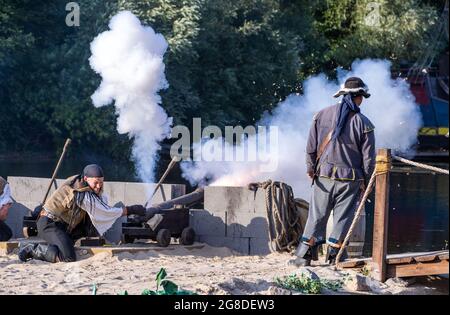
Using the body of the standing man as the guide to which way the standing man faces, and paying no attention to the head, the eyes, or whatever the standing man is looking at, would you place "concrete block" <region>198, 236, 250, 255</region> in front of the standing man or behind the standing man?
in front

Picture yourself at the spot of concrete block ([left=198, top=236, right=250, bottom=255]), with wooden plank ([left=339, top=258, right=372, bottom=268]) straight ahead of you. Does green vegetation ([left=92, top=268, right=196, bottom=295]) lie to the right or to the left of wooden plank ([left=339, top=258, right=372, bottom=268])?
right

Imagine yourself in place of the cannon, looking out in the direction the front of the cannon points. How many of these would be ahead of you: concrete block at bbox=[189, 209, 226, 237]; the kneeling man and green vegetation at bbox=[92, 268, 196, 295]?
1

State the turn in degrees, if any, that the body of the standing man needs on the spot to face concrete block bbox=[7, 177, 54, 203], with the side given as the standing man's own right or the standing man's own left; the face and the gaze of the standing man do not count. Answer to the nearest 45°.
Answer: approximately 45° to the standing man's own left

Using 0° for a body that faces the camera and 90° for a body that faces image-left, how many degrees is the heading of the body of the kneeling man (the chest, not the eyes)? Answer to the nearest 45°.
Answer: approximately 270°

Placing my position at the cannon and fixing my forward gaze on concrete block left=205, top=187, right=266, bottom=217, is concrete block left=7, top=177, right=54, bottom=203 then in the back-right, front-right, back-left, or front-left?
back-left

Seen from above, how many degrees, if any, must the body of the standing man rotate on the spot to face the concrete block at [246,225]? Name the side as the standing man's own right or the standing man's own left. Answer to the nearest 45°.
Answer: approximately 45° to the standing man's own left

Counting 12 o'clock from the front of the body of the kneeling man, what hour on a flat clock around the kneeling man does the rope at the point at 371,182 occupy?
The rope is roughly at 1 o'clock from the kneeling man.

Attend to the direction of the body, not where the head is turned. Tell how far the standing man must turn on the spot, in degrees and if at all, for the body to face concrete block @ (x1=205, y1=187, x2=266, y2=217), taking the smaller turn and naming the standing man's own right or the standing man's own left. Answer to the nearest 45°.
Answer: approximately 45° to the standing man's own left

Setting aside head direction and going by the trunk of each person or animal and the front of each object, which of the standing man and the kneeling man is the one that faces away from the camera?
the standing man

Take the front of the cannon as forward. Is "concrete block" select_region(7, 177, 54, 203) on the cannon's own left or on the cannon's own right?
on the cannon's own left

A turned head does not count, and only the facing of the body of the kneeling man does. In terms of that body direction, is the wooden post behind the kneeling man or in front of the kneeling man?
in front

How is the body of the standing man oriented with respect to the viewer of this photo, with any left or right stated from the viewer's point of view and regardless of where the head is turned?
facing away from the viewer

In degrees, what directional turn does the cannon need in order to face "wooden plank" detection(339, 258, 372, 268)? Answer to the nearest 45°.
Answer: approximately 90° to its right

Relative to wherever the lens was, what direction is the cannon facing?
facing away from the viewer and to the right of the viewer
